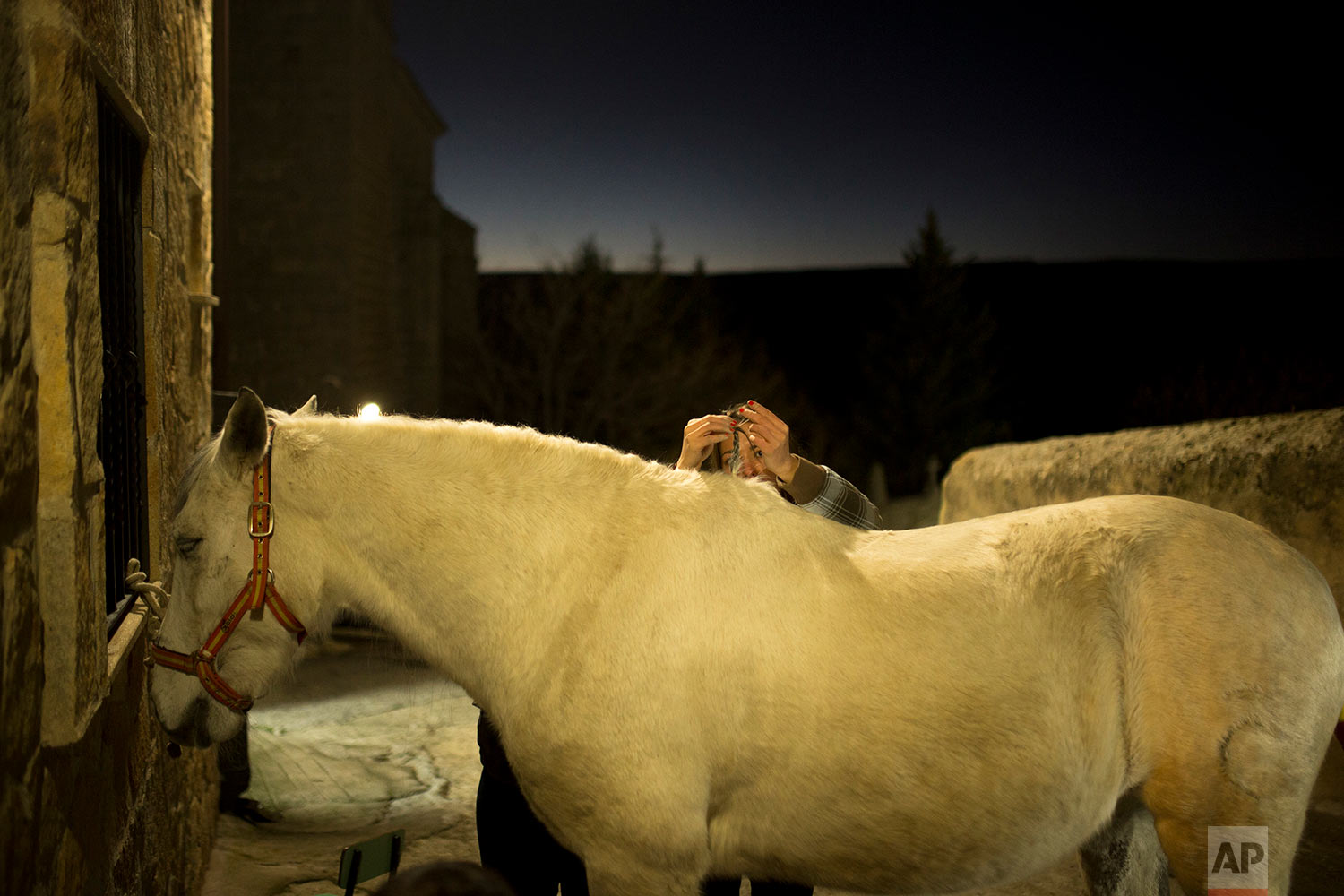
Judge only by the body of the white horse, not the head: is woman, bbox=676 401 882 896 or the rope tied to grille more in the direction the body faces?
the rope tied to grille

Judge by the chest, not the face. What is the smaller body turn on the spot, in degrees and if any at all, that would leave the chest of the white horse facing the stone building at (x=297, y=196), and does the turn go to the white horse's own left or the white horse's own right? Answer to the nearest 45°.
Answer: approximately 45° to the white horse's own right

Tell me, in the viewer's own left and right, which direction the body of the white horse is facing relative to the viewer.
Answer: facing to the left of the viewer

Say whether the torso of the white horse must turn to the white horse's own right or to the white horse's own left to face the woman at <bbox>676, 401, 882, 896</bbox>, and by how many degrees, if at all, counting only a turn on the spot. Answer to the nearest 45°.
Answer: approximately 90° to the white horse's own right

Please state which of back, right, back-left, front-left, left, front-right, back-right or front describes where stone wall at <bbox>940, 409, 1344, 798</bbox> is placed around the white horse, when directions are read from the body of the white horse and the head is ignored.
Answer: back-right

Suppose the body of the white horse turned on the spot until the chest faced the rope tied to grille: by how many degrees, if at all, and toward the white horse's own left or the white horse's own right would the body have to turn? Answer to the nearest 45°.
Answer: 0° — it already faces it
